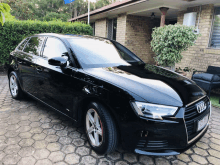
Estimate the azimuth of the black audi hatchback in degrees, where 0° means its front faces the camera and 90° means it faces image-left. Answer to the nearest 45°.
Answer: approximately 315°

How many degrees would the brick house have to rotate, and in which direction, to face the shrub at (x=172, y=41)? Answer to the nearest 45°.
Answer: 0° — it already faces it

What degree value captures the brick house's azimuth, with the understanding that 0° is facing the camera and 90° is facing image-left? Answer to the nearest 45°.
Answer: approximately 45°

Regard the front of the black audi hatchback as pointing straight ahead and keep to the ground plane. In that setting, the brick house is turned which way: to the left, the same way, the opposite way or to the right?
to the right

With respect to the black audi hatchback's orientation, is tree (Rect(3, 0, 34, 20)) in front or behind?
behind

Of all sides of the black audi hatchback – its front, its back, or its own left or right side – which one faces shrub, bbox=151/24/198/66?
left

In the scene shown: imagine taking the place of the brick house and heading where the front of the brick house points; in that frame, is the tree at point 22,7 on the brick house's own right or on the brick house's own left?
on the brick house's own right

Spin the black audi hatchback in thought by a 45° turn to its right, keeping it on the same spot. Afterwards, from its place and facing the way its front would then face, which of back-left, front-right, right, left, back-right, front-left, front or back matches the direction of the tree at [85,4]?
back
